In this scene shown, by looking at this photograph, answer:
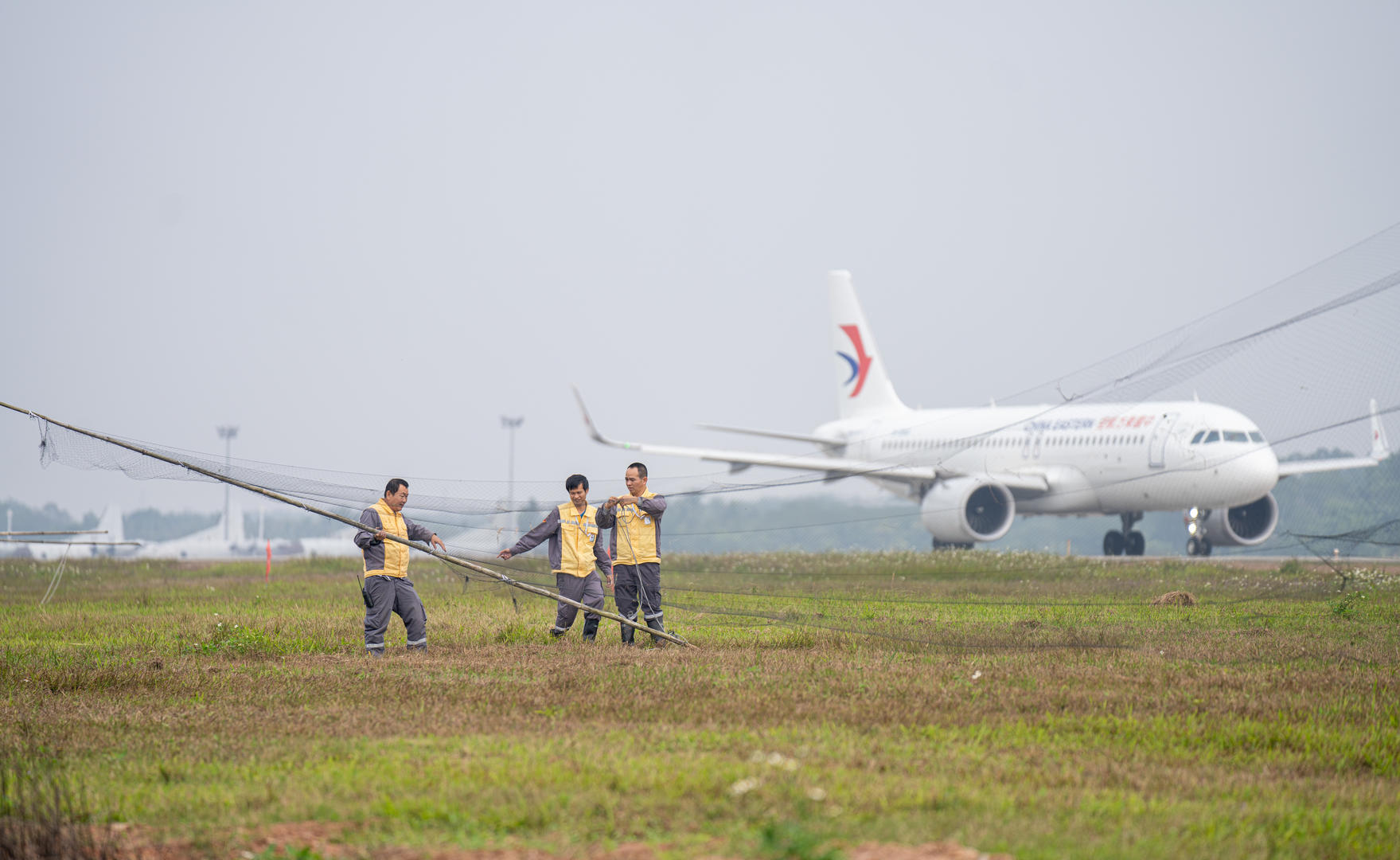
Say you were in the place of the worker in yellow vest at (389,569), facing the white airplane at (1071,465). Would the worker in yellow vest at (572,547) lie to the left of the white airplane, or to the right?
right

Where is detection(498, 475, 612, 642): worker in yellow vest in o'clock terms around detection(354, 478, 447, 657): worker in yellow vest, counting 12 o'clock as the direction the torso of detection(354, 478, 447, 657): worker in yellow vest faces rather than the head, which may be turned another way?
detection(498, 475, 612, 642): worker in yellow vest is roughly at 10 o'clock from detection(354, 478, 447, 657): worker in yellow vest.

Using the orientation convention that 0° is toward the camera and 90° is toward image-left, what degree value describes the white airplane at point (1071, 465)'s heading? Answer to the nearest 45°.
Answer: approximately 315°

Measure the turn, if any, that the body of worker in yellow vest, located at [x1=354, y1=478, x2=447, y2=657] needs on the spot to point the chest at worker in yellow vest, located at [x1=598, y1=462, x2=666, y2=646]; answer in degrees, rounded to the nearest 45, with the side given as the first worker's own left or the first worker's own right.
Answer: approximately 45° to the first worker's own left

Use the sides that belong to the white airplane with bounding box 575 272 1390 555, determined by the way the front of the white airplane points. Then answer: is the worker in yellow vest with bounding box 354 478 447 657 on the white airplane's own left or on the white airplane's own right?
on the white airplane's own right

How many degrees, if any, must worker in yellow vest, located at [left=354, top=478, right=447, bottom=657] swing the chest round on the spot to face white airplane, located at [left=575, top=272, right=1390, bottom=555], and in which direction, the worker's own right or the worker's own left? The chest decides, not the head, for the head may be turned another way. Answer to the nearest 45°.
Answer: approximately 90° to the worker's own left

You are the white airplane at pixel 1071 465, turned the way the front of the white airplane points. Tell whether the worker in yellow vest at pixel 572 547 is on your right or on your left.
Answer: on your right

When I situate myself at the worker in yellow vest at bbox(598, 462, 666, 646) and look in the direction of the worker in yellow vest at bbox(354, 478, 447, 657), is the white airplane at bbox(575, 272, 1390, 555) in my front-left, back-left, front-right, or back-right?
back-right

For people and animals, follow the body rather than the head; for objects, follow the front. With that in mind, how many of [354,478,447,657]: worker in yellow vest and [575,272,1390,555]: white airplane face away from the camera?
0

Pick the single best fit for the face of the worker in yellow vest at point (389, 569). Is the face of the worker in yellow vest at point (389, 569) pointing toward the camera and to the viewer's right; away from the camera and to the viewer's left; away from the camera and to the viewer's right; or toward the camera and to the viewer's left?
toward the camera and to the viewer's right

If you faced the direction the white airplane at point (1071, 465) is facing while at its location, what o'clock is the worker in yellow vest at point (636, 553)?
The worker in yellow vest is roughly at 2 o'clock from the white airplane.
